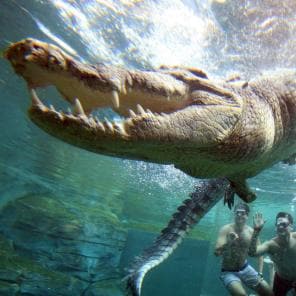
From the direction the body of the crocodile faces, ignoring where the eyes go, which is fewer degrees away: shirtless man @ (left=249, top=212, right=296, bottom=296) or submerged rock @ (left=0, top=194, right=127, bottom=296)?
the submerged rock

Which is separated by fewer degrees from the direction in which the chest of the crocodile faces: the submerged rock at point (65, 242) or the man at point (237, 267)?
the submerged rock

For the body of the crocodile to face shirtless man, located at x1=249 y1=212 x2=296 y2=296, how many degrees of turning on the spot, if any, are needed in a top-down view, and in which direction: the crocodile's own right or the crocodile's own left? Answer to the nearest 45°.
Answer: approximately 135° to the crocodile's own right

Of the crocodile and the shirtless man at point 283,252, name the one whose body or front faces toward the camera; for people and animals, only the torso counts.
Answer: the shirtless man

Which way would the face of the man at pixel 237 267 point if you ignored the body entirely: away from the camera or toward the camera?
toward the camera

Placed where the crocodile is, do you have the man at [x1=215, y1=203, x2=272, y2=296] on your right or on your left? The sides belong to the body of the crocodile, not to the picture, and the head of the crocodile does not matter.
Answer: on your right

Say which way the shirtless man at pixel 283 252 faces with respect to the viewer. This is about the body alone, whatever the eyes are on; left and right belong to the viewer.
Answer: facing the viewer

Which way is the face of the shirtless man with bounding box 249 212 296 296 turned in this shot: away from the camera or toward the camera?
toward the camera

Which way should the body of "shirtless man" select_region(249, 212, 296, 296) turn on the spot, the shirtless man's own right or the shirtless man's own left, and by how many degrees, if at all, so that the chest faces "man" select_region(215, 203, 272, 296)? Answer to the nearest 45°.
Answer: approximately 90° to the shirtless man's own right

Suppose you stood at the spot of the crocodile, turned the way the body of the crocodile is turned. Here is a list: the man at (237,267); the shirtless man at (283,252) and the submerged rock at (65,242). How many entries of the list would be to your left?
0

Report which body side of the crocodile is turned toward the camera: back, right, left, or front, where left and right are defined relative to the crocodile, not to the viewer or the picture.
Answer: left

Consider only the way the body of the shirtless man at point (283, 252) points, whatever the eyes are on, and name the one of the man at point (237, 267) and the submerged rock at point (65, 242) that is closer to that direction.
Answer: the man

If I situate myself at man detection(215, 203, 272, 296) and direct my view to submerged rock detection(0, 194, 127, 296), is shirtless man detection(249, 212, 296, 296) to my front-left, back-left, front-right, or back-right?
back-right
